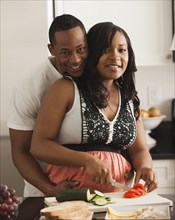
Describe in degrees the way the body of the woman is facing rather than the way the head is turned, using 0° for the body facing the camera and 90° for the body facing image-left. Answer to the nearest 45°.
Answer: approximately 315°

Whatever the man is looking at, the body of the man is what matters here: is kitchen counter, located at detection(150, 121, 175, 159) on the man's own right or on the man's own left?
on the man's own left

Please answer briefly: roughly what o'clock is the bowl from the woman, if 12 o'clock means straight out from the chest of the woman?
The bowl is roughly at 8 o'clock from the woman.
